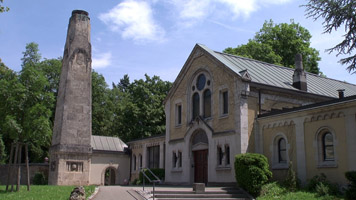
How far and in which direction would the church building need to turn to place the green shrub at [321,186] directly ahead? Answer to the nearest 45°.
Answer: approximately 90° to its left

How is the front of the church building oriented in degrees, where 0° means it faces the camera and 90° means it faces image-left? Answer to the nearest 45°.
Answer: approximately 45°

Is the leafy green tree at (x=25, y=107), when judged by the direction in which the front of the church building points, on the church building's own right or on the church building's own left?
on the church building's own right

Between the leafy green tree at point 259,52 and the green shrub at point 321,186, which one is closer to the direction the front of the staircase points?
the green shrub

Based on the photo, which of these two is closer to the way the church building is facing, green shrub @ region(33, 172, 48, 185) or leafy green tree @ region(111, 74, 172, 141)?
the green shrub

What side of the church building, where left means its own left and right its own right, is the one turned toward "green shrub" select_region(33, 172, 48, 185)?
right

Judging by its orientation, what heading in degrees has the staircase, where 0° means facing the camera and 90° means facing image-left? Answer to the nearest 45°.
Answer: approximately 0°

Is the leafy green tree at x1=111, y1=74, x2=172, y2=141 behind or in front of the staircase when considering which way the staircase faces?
behind

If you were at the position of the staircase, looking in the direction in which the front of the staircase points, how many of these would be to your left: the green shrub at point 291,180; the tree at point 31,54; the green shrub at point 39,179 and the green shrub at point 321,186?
2

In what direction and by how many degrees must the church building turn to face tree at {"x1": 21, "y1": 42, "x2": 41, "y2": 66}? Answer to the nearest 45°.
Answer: approximately 90° to its right

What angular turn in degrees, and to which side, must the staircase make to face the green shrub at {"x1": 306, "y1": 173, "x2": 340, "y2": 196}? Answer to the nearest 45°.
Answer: approximately 90° to its left

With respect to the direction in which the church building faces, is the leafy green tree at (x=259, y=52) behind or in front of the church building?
behind

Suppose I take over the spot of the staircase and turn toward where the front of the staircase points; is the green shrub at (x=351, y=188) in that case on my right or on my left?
on my left
